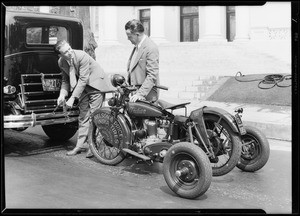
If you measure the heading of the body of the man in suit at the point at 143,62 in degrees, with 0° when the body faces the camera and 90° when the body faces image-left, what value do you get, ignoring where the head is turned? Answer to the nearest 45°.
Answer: approximately 45°

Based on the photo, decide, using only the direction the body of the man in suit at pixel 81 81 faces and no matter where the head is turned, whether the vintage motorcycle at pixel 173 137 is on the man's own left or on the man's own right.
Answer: on the man's own left

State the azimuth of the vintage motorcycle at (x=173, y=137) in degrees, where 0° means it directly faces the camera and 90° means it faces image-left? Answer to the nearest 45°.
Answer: approximately 135°
